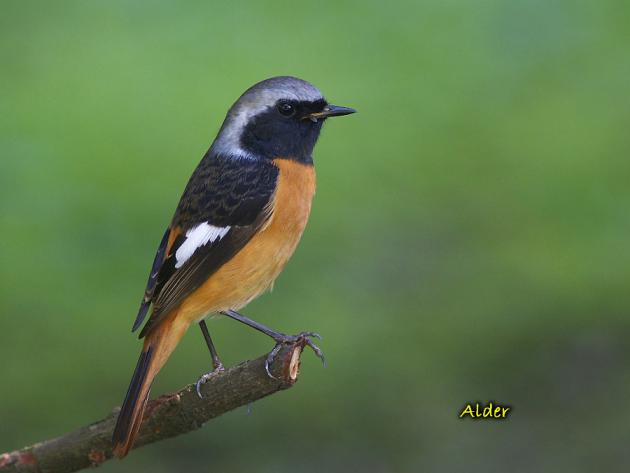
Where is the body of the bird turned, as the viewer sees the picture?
to the viewer's right
